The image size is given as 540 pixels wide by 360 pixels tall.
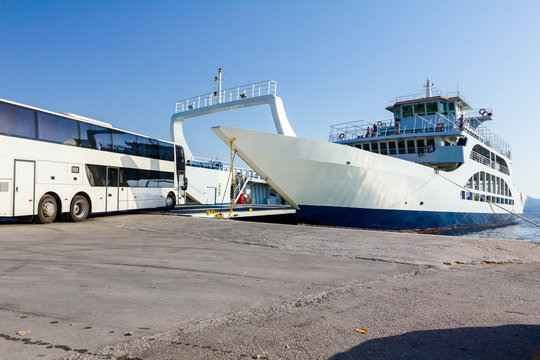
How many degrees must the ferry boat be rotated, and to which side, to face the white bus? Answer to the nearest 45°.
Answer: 0° — it already faces it

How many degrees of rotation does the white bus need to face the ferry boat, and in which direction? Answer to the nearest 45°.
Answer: approximately 45° to its right

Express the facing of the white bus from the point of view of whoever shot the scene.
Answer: facing away from the viewer and to the right of the viewer
